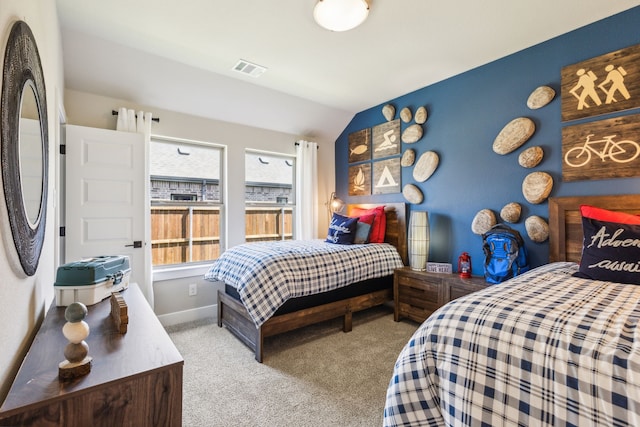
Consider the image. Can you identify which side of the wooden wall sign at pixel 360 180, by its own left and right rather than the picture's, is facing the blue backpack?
left

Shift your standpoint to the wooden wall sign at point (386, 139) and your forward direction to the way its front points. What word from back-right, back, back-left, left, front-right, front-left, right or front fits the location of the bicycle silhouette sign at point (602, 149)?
left

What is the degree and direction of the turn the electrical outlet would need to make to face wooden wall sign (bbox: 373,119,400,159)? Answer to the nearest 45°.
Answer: approximately 90° to its left

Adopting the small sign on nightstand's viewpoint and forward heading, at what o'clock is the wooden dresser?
The wooden dresser is roughly at 1 o'clock from the small sign on nightstand.

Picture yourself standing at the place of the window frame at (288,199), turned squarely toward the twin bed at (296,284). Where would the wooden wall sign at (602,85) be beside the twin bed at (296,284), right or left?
left

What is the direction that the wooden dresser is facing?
to the viewer's right

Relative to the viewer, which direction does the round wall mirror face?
to the viewer's right

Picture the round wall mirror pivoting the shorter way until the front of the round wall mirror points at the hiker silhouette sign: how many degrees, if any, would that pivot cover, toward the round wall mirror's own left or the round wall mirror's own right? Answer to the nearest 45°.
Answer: approximately 45° to the round wall mirror's own right

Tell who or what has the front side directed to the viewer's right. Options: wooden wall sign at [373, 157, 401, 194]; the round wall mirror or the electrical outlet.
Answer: the round wall mirror

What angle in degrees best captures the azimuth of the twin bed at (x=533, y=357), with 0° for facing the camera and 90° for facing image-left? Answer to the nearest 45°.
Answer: approximately 45°

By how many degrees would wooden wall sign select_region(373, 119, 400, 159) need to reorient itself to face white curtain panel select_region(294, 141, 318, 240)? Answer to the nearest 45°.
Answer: approximately 45° to its right

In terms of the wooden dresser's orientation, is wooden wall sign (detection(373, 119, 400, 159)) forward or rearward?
forward

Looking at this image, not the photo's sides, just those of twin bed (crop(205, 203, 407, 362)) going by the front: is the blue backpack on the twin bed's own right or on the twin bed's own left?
on the twin bed's own left

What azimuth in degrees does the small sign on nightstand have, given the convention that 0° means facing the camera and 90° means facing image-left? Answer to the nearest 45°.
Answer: approximately 45°
